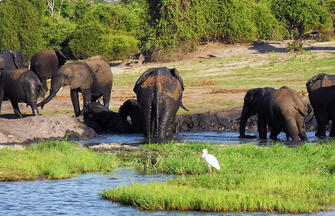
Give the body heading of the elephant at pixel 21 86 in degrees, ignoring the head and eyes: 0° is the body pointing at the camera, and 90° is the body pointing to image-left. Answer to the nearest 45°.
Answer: approximately 90°

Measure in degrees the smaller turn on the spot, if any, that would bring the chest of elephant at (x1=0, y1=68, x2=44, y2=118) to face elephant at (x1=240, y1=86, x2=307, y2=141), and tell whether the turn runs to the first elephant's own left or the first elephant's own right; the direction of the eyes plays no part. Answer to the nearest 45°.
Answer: approximately 135° to the first elephant's own left

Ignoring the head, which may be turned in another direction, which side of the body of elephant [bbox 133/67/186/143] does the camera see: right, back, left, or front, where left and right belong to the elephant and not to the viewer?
back

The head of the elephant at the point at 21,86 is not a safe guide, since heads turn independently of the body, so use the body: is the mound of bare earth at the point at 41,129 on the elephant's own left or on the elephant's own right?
on the elephant's own left

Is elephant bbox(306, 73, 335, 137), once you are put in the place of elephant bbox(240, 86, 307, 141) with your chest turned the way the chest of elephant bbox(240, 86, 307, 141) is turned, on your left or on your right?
on your right
